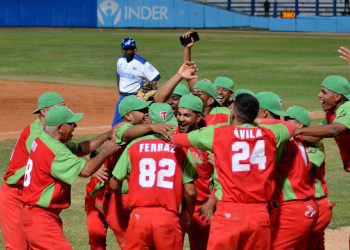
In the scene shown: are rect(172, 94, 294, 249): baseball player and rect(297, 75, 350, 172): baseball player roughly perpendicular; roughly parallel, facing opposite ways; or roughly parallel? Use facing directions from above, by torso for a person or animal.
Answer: roughly perpendicular

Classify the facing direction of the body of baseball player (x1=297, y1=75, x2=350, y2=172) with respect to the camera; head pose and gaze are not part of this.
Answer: to the viewer's left

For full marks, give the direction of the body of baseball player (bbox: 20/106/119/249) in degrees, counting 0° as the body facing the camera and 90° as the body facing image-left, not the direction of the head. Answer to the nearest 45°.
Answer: approximately 225°

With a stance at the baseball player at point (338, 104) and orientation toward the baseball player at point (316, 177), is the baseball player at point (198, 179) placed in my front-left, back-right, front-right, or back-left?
front-right

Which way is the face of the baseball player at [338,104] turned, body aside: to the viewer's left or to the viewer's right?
to the viewer's left

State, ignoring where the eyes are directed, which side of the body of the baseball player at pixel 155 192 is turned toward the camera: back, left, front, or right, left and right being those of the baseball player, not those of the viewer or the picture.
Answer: back

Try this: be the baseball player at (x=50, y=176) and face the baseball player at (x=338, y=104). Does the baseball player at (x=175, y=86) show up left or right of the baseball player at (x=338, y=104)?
left

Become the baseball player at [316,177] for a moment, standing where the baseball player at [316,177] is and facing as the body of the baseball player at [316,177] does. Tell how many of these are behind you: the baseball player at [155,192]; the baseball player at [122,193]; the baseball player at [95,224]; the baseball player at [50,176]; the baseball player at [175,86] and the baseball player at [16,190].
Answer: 0

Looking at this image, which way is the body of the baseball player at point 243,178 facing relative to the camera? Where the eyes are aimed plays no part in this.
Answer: away from the camera

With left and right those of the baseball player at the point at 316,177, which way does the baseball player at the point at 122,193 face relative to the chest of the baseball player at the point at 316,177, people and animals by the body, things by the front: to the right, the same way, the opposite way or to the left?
the opposite way

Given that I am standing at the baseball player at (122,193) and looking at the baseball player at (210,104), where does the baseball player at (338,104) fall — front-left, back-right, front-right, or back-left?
front-right

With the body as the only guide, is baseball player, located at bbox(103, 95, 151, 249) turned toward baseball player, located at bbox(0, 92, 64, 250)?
no

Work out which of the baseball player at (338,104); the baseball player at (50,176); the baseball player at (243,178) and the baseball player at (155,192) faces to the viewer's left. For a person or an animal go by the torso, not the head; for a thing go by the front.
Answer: the baseball player at (338,104)
